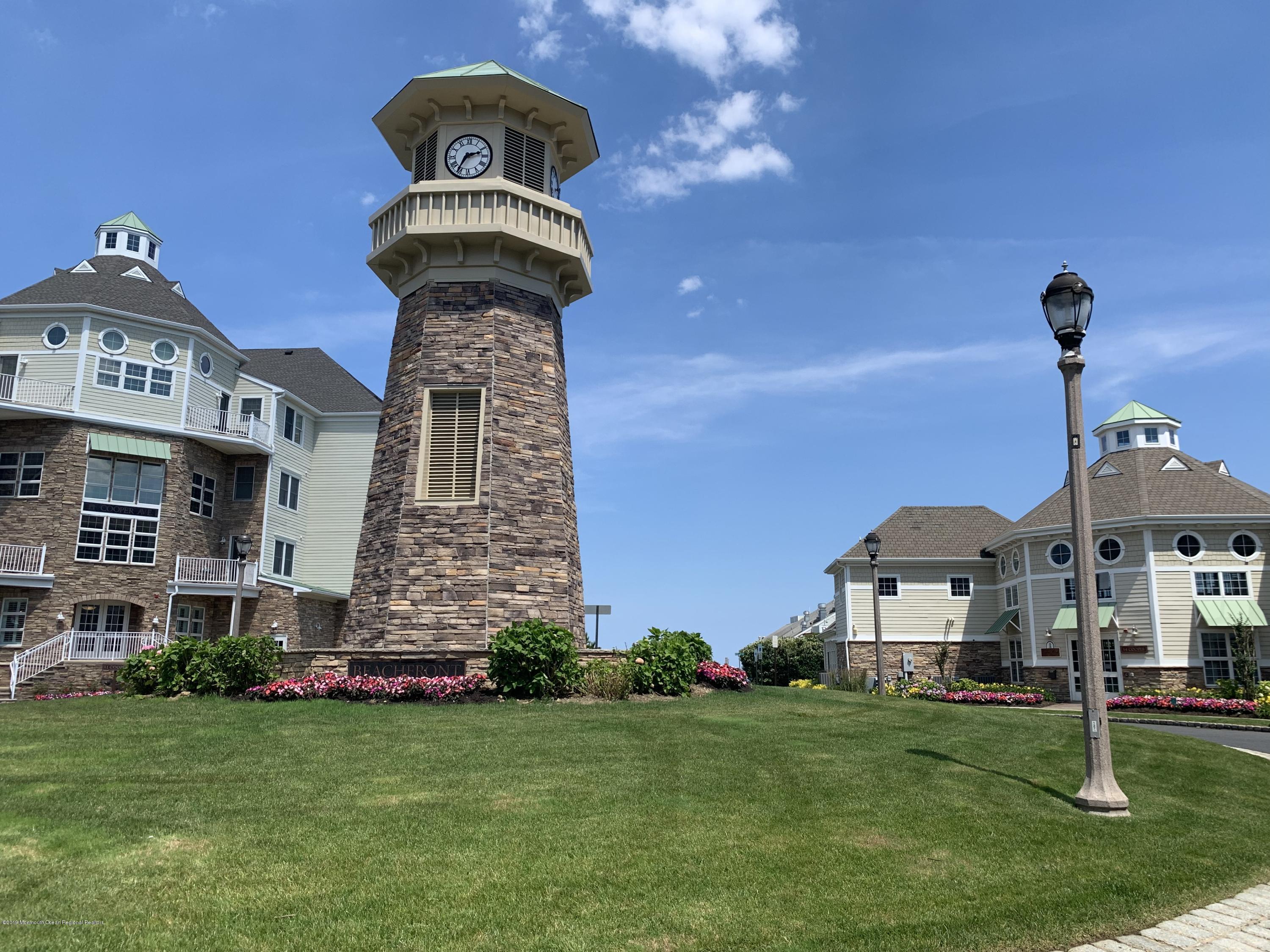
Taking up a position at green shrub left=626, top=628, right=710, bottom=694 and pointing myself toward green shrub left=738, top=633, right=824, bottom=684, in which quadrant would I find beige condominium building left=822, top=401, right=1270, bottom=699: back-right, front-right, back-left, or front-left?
front-right

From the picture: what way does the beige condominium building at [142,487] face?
toward the camera

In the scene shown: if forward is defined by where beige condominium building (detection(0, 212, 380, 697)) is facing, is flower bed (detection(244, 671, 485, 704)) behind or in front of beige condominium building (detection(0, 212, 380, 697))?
in front

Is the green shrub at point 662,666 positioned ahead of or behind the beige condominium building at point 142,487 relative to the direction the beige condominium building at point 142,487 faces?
ahead

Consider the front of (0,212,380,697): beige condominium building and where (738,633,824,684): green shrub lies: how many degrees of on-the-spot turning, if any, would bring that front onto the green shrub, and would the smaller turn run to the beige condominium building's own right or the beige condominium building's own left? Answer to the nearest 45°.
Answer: approximately 90° to the beige condominium building's own left

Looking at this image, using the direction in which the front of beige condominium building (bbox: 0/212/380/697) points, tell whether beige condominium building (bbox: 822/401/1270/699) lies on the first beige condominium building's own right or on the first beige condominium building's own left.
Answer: on the first beige condominium building's own left

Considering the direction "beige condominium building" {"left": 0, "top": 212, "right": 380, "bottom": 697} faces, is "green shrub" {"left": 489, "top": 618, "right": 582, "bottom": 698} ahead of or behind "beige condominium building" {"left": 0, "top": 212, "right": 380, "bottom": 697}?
ahead

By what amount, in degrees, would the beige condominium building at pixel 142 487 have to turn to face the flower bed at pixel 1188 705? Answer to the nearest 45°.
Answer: approximately 45° to its left

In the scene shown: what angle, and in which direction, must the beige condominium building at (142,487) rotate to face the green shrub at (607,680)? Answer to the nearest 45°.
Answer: approximately 45° to its left

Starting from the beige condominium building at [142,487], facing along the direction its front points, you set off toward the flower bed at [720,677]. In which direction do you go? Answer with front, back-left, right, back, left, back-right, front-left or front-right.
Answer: front-left

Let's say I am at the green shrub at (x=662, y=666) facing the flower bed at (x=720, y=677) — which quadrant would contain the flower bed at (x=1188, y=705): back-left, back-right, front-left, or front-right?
front-right
